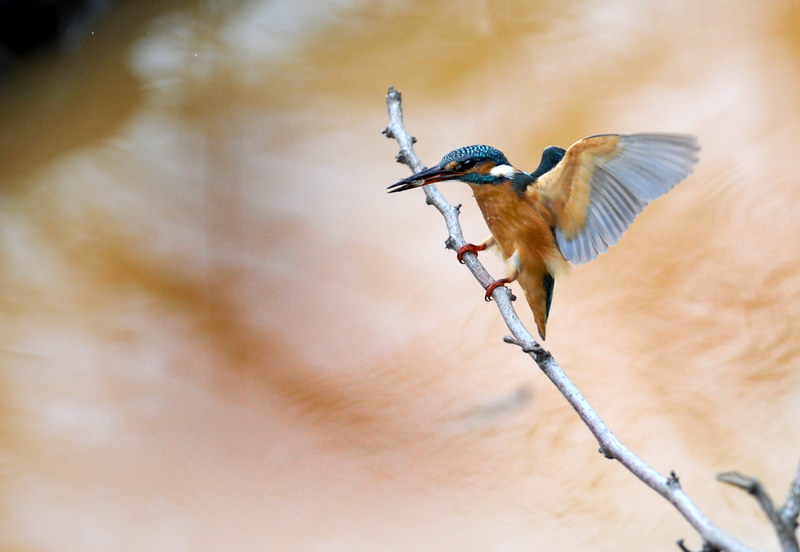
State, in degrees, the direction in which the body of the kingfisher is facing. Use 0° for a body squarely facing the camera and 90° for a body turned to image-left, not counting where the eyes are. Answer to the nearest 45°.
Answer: approximately 90°
